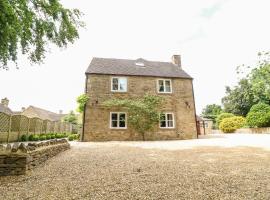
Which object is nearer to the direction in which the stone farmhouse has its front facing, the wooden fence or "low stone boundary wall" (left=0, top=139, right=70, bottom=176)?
the low stone boundary wall

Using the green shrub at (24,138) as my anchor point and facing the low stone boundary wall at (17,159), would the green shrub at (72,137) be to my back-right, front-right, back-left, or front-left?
back-left

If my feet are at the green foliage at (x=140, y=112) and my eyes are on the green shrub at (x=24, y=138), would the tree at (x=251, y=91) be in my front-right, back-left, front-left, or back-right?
back-right

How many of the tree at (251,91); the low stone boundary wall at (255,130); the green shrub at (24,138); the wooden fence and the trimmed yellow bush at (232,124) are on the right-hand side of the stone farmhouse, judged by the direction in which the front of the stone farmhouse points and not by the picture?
2

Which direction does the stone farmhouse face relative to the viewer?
toward the camera

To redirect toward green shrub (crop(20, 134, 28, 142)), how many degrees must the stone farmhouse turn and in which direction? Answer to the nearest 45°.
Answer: approximately 90° to its right

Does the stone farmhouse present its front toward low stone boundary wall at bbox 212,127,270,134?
no

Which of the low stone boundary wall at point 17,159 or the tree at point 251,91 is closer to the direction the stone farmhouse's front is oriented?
the low stone boundary wall

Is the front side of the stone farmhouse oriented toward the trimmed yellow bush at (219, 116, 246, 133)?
no

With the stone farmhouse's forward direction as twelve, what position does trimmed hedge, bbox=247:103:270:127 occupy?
The trimmed hedge is roughly at 8 o'clock from the stone farmhouse.

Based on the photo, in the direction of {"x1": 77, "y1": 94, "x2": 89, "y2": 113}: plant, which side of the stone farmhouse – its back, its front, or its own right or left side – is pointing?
right

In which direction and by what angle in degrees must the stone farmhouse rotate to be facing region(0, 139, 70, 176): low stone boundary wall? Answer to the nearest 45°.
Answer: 0° — it already faces it
